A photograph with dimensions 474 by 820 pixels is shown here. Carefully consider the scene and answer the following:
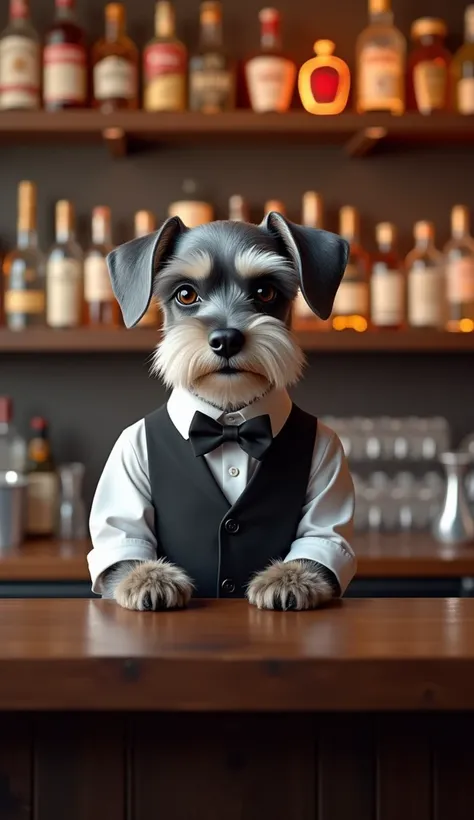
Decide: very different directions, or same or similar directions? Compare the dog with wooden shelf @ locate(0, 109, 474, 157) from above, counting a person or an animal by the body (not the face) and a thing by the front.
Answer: same or similar directions

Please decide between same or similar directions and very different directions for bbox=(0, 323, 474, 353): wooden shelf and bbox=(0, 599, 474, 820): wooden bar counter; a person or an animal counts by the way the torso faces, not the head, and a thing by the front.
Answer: same or similar directions

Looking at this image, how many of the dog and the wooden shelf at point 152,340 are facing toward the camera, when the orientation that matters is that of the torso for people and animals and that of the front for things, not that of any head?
2

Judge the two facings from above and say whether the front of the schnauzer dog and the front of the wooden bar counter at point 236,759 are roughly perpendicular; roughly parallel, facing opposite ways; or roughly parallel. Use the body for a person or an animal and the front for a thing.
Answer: roughly parallel

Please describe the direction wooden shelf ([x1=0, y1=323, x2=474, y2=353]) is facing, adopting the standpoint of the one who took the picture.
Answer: facing the viewer

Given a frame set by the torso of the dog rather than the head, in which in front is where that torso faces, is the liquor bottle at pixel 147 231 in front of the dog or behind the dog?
behind

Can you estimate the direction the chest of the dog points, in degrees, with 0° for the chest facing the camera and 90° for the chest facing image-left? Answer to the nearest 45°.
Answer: approximately 0°

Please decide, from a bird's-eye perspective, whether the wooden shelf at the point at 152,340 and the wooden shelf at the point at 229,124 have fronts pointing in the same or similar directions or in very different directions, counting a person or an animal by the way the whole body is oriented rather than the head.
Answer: same or similar directions

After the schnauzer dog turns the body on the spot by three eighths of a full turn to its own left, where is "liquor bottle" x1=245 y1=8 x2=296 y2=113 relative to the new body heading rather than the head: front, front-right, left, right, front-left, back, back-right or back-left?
front-left

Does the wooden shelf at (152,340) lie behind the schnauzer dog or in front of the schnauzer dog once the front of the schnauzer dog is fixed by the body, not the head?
behind

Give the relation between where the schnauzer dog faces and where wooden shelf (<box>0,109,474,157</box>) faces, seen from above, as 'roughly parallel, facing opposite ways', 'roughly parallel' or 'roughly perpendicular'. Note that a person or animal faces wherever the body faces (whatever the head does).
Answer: roughly parallel

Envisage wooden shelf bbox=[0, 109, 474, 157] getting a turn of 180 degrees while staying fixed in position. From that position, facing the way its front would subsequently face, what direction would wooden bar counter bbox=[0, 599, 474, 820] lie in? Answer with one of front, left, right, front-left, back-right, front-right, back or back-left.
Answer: back

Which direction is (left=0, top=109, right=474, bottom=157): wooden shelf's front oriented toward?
toward the camera
